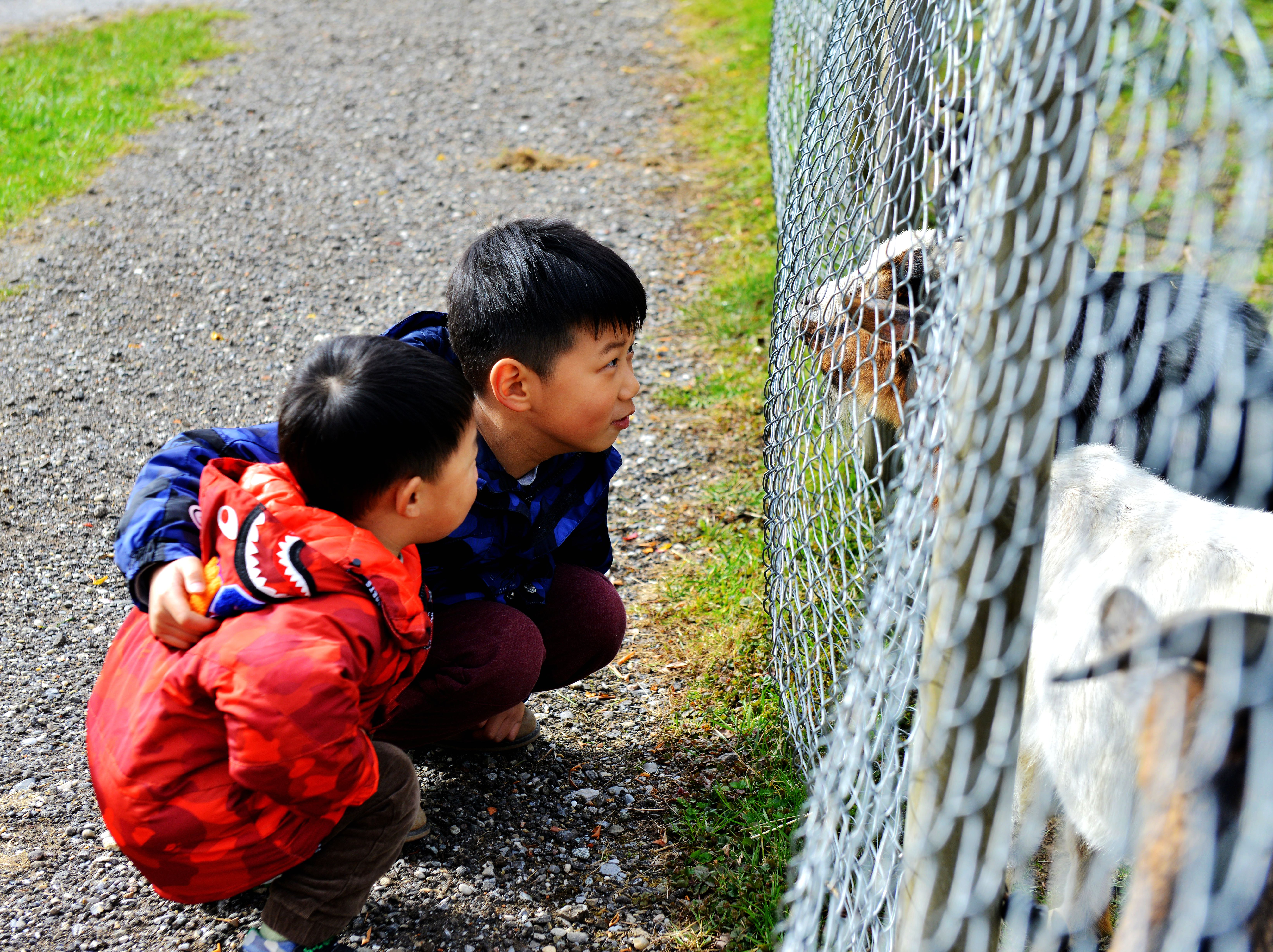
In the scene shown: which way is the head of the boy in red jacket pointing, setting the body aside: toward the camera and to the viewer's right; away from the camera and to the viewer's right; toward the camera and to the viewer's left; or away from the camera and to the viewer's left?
away from the camera and to the viewer's right

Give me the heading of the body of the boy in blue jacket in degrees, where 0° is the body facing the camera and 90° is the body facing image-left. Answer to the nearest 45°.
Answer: approximately 315°

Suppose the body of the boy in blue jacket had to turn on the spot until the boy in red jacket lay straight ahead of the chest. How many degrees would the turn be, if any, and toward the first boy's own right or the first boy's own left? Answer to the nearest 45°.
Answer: approximately 90° to the first boy's own right

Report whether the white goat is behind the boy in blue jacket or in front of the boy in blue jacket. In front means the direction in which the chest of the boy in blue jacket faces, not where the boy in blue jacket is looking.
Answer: in front

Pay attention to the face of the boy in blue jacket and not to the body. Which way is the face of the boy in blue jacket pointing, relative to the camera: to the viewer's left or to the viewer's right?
to the viewer's right

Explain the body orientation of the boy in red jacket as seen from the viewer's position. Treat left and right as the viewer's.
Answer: facing away from the viewer and to the right of the viewer

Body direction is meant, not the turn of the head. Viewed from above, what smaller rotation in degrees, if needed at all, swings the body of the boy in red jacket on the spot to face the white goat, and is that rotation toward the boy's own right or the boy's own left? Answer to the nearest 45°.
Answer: approximately 45° to the boy's own right

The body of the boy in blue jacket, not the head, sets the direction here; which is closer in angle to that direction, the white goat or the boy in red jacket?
the white goat
